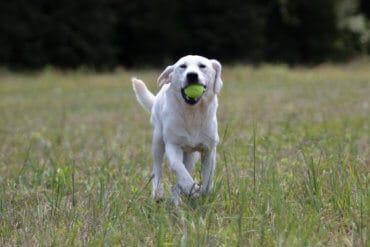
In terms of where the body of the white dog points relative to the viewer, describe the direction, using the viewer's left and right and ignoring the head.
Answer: facing the viewer
